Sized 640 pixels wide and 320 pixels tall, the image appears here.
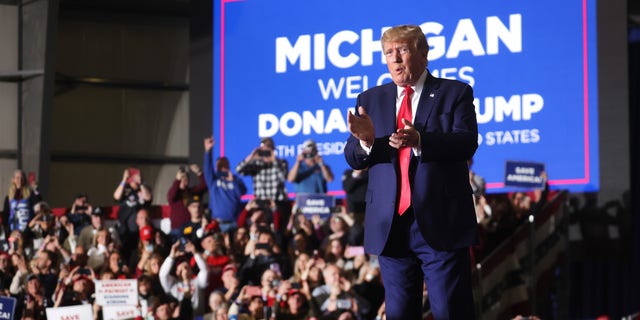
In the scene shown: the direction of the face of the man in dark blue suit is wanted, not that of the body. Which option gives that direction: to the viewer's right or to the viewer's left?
to the viewer's left

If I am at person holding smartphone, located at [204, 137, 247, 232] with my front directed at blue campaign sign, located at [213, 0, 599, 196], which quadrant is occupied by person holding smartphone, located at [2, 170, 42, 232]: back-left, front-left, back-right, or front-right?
back-left

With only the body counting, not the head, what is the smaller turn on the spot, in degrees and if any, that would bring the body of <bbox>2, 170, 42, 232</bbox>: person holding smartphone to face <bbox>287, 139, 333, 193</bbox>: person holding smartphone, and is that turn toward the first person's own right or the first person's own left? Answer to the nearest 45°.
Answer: approximately 45° to the first person's own left

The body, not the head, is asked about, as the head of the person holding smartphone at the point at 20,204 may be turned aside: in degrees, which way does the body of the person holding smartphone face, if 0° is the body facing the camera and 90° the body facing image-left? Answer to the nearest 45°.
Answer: approximately 0°

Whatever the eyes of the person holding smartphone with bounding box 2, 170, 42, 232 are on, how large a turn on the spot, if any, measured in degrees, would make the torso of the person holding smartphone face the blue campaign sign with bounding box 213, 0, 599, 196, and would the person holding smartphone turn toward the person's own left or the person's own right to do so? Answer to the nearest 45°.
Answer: approximately 90° to the person's own left

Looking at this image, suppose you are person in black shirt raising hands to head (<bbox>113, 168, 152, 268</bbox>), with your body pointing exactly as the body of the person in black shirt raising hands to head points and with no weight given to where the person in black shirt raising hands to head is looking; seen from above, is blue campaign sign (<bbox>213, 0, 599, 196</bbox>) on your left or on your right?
on your left

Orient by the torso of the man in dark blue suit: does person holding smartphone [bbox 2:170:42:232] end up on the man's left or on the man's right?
on the man's right

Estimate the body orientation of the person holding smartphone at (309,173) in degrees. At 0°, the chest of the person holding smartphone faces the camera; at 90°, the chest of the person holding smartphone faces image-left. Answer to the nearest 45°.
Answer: approximately 0°

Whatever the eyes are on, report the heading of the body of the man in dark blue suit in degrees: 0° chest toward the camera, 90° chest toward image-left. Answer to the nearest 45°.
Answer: approximately 45°

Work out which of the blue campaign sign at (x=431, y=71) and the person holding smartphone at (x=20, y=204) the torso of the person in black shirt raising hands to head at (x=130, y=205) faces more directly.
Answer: the blue campaign sign

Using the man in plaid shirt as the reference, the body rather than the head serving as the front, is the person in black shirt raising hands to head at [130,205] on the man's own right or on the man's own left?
on the man's own right
